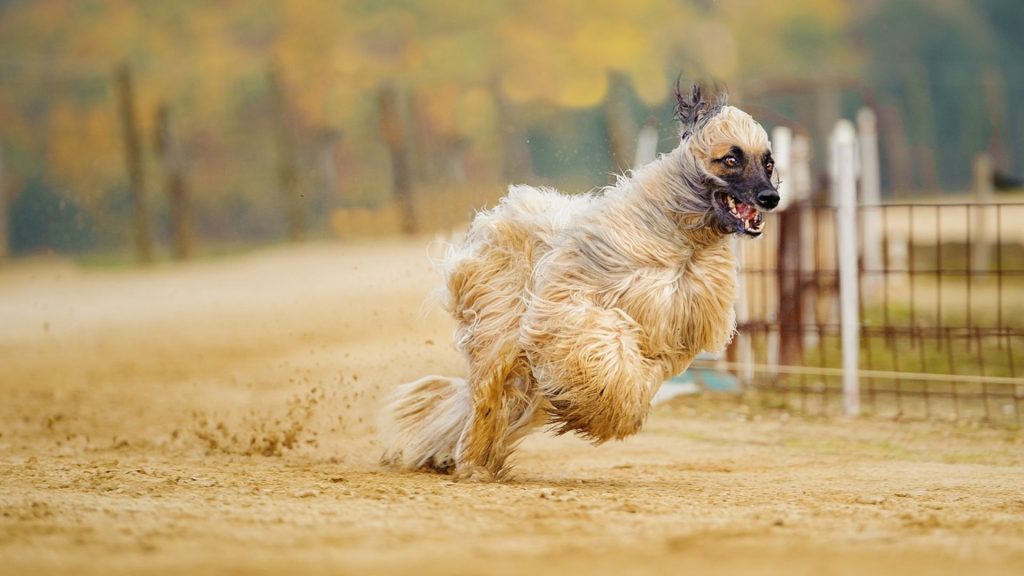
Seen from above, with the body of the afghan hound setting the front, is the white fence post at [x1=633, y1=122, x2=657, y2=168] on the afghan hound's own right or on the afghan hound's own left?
on the afghan hound's own left

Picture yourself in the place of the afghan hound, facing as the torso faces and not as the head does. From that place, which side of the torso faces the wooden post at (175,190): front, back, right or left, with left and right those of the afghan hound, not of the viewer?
back

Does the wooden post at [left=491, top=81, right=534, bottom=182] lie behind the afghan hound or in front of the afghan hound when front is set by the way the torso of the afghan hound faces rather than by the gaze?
behind

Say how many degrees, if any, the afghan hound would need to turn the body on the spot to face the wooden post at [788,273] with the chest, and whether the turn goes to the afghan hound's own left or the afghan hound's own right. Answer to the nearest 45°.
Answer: approximately 135° to the afghan hound's own left

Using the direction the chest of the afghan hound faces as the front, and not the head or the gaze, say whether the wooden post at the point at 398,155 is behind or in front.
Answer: behind

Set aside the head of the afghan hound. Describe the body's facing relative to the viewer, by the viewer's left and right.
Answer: facing the viewer and to the right of the viewer

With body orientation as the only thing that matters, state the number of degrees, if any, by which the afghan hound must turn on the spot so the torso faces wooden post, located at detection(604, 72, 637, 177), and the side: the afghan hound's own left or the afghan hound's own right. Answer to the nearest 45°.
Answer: approximately 135° to the afghan hound's own left

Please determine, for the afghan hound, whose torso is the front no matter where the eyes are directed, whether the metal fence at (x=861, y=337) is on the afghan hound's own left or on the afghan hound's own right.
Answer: on the afghan hound's own left

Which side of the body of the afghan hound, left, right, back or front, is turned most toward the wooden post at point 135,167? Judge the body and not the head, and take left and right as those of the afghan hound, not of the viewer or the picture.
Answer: back

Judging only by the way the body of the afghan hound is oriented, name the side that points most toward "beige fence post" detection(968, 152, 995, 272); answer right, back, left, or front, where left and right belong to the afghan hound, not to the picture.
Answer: left
